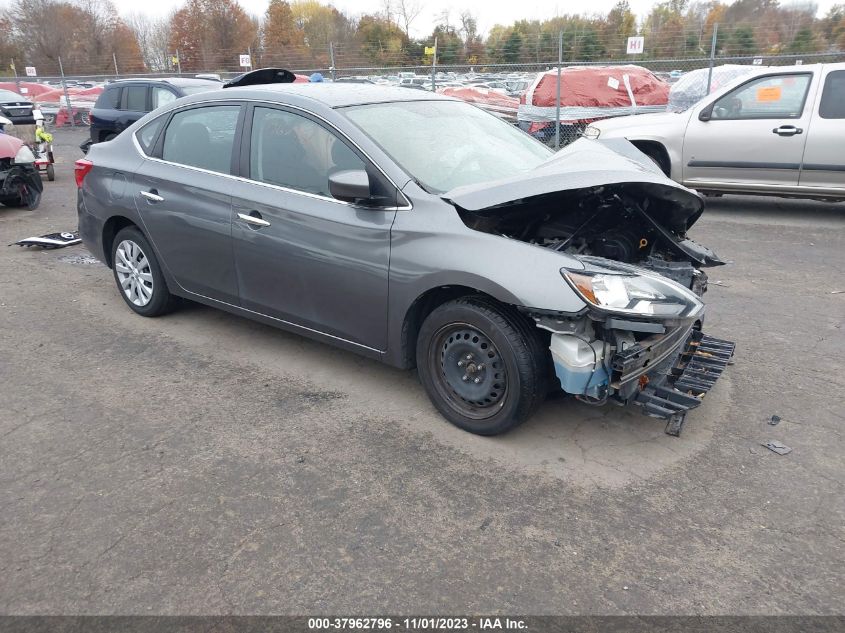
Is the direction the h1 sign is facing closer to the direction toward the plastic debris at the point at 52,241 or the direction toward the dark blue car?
the plastic debris

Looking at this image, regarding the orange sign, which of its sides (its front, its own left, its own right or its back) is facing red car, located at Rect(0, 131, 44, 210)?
right

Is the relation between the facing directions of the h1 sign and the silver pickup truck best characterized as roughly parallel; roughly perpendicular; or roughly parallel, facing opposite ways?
roughly perpendicular

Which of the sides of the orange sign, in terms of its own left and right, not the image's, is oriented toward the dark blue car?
right

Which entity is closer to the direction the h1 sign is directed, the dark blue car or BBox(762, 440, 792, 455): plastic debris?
the plastic debris

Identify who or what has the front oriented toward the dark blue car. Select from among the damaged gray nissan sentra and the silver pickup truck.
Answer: the silver pickup truck

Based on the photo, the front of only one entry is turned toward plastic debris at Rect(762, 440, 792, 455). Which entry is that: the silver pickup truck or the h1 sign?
the h1 sign

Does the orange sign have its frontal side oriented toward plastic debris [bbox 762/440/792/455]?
yes

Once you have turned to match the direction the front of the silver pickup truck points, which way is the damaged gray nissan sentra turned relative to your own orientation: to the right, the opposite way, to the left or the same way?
the opposite way

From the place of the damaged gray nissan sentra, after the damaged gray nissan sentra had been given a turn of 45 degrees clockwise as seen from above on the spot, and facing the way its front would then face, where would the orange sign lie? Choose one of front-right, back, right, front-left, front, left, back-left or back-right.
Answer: back-left

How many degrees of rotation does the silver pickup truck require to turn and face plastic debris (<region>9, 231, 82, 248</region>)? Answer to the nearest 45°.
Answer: approximately 45° to its left

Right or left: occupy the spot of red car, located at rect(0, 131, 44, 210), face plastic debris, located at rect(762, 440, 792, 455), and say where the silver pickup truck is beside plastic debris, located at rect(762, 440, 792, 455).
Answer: left
